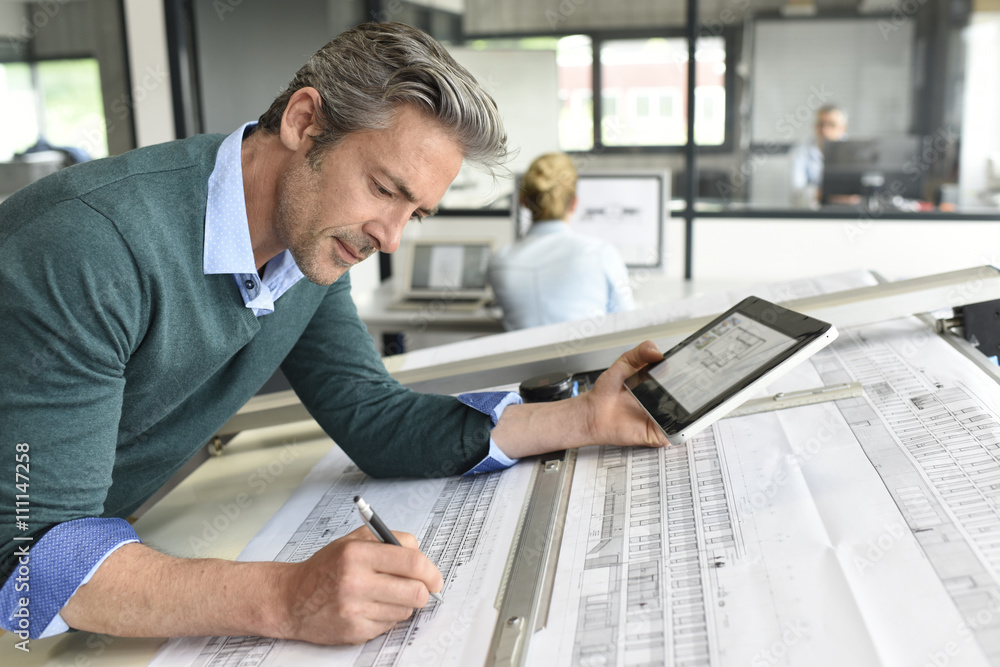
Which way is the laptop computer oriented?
toward the camera

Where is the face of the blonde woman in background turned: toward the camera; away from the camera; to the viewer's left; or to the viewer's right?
away from the camera

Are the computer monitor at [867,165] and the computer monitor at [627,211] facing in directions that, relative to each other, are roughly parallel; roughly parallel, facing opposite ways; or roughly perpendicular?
roughly parallel, facing opposite ways

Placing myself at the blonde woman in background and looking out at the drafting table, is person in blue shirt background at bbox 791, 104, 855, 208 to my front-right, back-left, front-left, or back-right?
back-left

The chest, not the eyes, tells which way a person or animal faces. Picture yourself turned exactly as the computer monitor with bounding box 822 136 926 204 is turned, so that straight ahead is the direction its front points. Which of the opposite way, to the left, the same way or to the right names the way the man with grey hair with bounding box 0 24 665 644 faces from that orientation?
to the right

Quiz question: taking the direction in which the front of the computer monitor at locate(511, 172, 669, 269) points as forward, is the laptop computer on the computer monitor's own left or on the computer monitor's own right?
on the computer monitor's own right

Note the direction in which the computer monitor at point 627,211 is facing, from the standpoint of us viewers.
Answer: facing the viewer

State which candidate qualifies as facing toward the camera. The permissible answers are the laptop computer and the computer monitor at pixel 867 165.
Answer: the laptop computer

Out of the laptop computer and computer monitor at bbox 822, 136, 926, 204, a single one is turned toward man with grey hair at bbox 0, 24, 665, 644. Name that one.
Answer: the laptop computer

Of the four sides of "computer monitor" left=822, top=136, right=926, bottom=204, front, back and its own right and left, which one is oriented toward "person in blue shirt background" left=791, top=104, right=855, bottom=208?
front

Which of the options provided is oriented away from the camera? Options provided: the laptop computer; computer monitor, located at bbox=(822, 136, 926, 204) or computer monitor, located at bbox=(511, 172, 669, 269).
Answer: computer monitor, located at bbox=(822, 136, 926, 204)

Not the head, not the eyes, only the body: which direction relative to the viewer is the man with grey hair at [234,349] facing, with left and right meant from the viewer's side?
facing the viewer and to the right of the viewer

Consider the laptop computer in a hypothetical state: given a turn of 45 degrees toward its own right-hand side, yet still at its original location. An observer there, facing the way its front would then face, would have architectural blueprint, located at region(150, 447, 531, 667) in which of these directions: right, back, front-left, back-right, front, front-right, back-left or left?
front-left

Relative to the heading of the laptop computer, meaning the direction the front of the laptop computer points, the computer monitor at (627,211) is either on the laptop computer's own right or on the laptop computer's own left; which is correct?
on the laptop computer's own left

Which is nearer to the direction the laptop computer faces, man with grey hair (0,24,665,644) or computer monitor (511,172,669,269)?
the man with grey hair

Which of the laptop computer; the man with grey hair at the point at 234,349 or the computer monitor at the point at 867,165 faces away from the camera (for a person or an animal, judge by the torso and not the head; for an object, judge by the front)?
the computer monitor

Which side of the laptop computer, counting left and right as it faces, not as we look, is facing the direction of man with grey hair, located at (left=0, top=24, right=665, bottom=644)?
front

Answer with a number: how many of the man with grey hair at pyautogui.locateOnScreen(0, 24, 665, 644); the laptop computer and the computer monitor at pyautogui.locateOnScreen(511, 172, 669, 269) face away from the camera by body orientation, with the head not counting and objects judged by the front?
0

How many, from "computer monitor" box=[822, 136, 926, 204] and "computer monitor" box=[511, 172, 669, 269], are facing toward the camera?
1

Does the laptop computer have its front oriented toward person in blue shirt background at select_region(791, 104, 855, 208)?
no

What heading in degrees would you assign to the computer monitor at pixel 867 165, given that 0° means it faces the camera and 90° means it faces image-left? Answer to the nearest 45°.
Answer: approximately 180°
